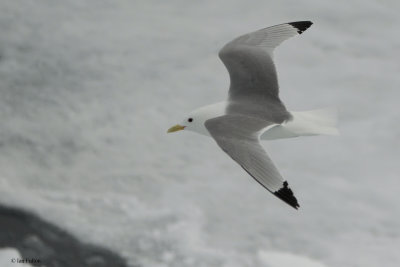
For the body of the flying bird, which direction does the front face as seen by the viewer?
to the viewer's left

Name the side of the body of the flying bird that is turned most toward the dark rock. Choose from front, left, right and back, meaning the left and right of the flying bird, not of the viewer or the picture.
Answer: front
